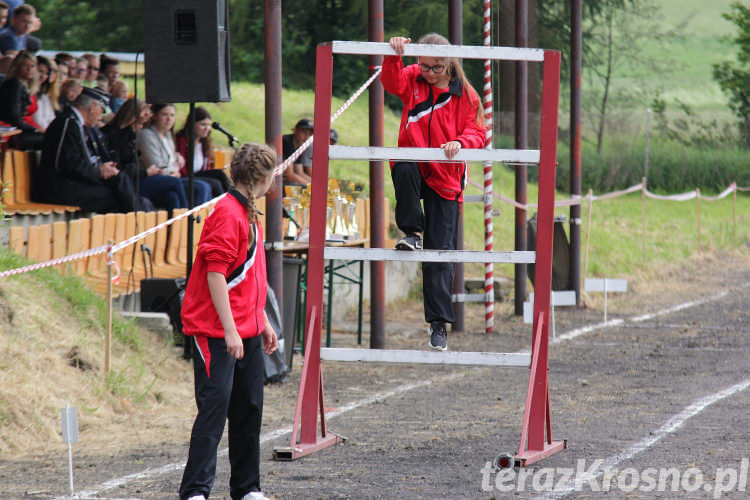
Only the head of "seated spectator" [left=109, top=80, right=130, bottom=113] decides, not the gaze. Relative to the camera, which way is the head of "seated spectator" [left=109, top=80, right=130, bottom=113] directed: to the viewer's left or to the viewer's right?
to the viewer's right

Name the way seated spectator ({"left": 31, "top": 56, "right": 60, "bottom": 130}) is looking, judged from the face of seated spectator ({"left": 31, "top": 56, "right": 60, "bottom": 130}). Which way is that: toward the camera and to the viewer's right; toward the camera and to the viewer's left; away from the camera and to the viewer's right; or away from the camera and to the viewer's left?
toward the camera and to the viewer's right

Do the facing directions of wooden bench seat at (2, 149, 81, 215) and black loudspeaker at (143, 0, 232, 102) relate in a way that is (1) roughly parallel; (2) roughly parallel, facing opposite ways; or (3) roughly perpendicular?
roughly parallel

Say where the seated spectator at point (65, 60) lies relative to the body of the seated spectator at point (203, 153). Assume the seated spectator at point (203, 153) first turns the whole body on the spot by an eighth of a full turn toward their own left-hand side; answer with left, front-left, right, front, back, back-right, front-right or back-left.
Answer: back-left

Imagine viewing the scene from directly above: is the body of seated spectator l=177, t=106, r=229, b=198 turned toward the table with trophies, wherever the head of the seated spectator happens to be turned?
yes

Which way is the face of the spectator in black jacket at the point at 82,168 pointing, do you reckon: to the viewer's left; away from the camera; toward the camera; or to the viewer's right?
to the viewer's right

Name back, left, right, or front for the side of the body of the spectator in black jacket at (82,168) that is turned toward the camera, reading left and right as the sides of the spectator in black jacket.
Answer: right

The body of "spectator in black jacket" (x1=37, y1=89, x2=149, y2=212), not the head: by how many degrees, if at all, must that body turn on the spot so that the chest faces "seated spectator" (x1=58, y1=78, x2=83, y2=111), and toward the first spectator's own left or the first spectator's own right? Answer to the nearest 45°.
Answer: approximately 90° to the first spectator's own left

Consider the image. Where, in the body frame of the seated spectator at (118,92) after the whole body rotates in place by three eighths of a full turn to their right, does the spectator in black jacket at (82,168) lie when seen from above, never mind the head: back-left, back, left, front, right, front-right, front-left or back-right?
left

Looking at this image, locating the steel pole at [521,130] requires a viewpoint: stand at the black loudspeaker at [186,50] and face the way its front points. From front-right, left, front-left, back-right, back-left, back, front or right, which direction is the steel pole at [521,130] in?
front-left

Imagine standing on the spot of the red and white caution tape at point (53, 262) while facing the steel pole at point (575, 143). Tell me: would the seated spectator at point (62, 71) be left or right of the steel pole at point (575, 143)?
left

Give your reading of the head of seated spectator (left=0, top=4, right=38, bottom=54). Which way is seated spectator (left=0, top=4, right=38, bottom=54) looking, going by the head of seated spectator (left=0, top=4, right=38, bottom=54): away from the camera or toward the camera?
toward the camera

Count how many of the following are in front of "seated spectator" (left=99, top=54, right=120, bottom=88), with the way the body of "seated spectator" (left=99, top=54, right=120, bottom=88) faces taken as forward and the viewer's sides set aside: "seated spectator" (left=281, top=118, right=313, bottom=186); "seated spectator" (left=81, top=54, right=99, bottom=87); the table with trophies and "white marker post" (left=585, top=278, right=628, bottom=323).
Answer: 3

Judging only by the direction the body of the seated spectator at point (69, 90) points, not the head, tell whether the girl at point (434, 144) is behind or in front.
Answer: in front

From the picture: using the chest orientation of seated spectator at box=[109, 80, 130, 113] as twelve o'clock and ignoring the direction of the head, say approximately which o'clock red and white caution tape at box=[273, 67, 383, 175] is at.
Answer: The red and white caution tape is roughly at 1 o'clock from the seated spectator.

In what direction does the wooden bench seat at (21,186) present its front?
to the viewer's right

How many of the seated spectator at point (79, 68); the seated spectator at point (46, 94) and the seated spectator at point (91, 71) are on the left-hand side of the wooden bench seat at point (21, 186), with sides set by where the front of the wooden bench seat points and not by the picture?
3

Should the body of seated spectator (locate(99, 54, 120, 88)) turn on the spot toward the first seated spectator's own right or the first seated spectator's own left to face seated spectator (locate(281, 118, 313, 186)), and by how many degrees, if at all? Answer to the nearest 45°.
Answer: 0° — they already face them

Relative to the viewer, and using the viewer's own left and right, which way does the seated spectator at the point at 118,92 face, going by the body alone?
facing the viewer and to the right of the viewer

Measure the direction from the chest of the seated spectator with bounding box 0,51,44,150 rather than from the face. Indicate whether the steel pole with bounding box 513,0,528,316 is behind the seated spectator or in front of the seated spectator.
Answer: in front

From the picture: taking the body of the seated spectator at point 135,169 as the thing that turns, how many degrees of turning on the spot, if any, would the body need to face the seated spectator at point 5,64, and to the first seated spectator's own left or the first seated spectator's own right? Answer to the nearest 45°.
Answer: approximately 135° to the first seated spectator's own left

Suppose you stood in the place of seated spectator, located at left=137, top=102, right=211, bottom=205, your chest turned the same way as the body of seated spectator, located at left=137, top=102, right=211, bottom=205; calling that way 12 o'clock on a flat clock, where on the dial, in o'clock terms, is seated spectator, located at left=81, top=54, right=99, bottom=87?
seated spectator, located at left=81, top=54, right=99, bottom=87 is roughly at 7 o'clock from seated spectator, located at left=137, top=102, right=211, bottom=205.
